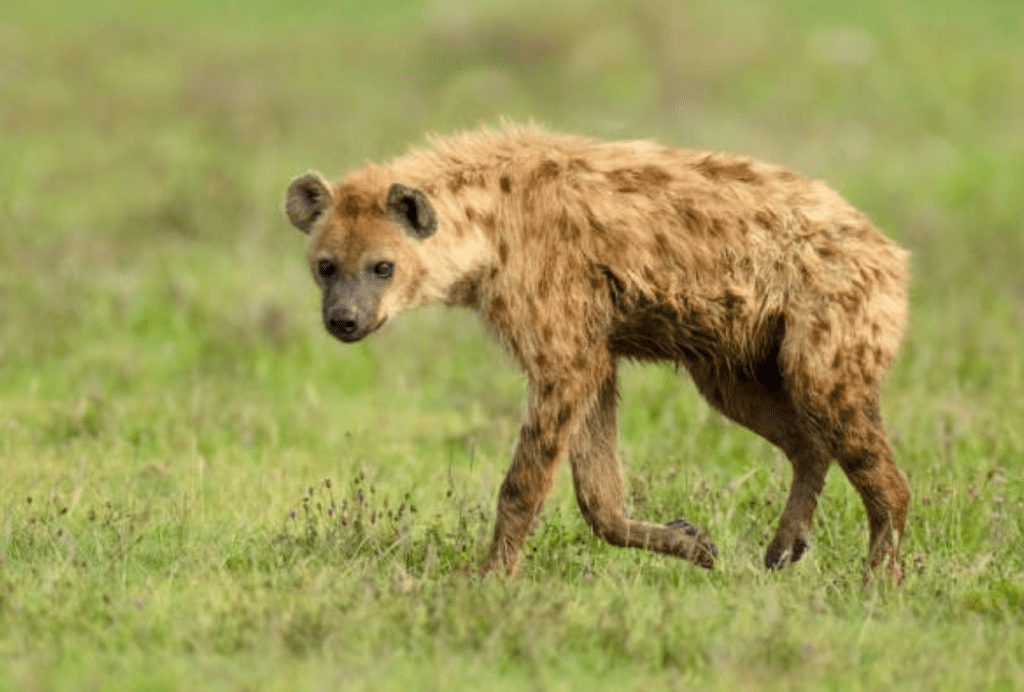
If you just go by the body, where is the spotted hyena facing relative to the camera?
to the viewer's left
